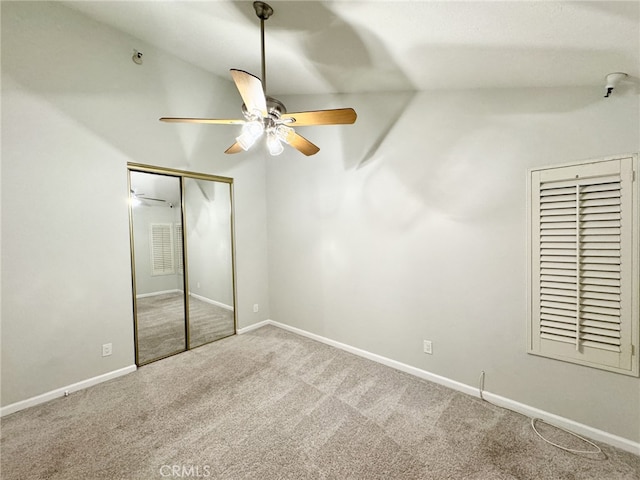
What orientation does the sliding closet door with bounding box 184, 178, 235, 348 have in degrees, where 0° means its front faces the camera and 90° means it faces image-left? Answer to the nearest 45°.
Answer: approximately 315°

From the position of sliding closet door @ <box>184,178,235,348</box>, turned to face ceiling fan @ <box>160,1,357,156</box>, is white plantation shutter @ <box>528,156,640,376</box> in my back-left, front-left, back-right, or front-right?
front-left

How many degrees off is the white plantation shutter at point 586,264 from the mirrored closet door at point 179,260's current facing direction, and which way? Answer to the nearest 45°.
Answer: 0° — it already faces it

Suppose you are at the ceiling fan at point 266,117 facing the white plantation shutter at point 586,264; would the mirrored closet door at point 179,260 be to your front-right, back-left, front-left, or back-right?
back-left

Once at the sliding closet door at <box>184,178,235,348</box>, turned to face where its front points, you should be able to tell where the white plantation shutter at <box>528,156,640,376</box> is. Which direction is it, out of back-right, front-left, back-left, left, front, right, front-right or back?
front

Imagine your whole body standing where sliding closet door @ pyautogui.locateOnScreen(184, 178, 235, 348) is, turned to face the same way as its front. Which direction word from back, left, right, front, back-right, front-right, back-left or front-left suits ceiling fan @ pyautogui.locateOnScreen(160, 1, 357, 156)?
front-right

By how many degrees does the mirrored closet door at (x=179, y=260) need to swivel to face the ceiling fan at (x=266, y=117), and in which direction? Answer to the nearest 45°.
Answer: approximately 45° to its right
